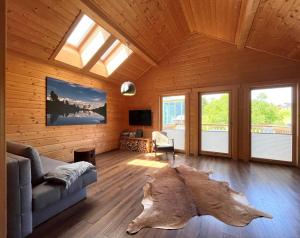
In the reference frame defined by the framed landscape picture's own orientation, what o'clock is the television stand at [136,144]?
The television stand is roughly at 10 o'clock from the framed landscape picture.

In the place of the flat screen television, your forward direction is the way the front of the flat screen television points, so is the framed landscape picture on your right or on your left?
on your right

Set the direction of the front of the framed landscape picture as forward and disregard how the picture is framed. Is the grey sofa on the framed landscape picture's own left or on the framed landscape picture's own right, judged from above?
on the framed landscape picture's own right

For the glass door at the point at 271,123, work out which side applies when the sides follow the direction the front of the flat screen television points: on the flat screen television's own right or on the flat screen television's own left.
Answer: on the flat screen television's own left

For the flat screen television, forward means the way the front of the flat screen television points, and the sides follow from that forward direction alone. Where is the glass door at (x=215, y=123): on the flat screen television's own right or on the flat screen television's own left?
on the flat screen television's own left

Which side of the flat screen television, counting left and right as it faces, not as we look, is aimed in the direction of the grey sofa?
front

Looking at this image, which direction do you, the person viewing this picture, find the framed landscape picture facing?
facing the viewer and to the right of the viewer

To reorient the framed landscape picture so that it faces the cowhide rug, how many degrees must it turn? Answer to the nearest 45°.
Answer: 0° — it already faces it

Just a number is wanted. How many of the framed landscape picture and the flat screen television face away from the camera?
0

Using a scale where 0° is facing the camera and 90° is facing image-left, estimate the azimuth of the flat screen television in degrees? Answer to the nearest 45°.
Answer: approximately 0°

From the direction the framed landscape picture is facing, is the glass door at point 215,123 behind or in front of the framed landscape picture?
in front

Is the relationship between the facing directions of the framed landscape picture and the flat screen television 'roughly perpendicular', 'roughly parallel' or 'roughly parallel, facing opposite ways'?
roughly perpendicular

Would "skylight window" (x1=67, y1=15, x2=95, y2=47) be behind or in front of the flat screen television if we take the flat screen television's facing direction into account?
in front
